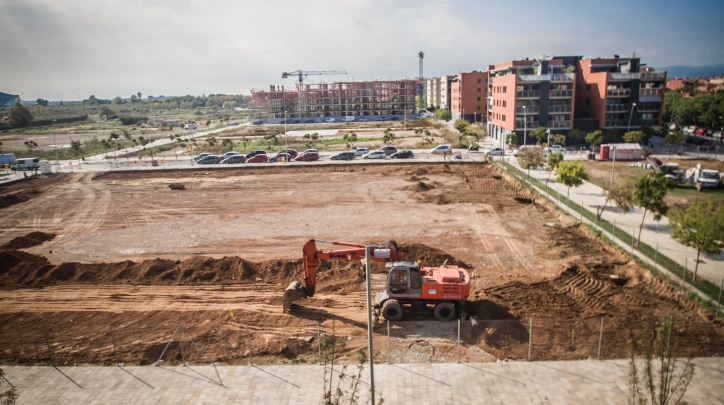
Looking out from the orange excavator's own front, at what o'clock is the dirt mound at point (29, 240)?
The dirt mound is roughly at 1 o'clock from the orange excavator.

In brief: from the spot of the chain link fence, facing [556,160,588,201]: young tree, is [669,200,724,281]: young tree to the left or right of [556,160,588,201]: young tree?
right

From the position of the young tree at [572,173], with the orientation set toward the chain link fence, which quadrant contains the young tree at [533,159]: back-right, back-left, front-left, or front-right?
back-right

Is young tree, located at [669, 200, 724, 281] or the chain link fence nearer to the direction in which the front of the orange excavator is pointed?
the chain link fence

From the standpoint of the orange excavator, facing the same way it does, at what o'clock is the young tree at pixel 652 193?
The young tree is roughly at 5 o'clock from the orange excavator.

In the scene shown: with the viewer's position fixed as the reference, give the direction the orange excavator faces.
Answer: facing to the left of the viewer

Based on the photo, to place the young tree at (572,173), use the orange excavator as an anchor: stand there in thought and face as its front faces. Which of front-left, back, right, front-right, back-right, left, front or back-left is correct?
back-right

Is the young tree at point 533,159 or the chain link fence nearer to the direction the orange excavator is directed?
the chain link fence

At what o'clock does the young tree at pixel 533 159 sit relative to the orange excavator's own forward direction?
The young tree is roughly at 4 o'clock from the orange excavator.

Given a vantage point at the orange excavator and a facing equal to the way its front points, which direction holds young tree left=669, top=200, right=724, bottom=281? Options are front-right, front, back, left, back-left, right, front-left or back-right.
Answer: back
